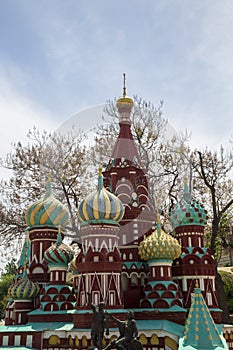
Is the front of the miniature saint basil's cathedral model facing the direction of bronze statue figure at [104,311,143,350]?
yes

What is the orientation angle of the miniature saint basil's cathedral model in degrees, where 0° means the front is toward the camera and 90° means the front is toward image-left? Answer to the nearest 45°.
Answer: approximately 0°
